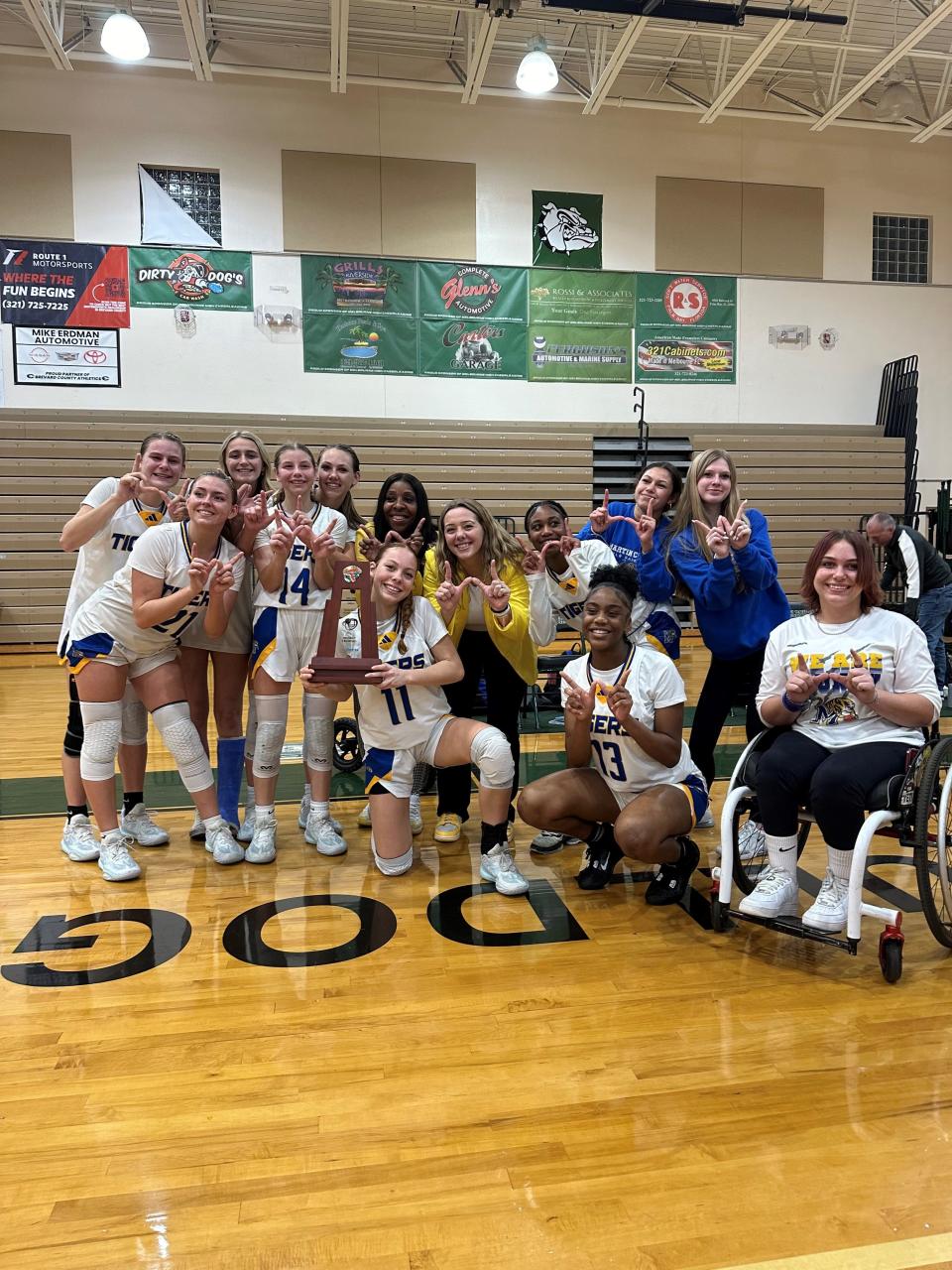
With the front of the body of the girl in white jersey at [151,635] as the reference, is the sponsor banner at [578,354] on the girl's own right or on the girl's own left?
on the girl's own left

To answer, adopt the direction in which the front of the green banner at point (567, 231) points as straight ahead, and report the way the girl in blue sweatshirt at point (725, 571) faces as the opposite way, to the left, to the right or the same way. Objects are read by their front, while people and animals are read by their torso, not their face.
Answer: the same way

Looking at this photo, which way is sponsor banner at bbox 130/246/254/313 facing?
toward the camera

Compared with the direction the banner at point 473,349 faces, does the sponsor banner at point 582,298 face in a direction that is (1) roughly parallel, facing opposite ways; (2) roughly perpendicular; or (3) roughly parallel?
roughly parallel

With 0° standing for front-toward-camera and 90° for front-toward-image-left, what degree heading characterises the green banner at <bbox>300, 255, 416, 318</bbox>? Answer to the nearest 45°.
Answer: approximately 0°

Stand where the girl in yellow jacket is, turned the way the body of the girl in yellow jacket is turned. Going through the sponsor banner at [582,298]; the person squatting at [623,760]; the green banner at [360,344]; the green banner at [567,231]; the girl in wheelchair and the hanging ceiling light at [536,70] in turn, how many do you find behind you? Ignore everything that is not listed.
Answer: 4

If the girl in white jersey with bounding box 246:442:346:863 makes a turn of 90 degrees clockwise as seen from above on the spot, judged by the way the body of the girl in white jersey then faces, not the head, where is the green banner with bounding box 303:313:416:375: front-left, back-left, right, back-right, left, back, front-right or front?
right

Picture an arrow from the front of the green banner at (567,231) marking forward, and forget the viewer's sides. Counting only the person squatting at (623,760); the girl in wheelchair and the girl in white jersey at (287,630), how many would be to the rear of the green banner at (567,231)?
0

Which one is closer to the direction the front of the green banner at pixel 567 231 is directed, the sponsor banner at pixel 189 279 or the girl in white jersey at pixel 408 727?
the girl in white jersey

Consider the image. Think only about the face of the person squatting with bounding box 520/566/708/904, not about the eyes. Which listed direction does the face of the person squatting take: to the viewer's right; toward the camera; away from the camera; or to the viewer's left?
toward the camera

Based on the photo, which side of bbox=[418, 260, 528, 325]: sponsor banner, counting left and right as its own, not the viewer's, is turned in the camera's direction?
front

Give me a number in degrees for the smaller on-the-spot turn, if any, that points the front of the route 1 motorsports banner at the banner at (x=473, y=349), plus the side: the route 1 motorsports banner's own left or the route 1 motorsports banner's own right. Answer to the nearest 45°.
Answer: approximately 90° to the route 1 motorsports banner's own left

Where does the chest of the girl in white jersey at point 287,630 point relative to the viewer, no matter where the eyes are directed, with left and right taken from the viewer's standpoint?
facing the viewer

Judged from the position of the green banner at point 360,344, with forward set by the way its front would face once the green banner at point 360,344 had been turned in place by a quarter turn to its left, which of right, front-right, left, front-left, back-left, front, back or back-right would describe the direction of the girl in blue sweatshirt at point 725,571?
right

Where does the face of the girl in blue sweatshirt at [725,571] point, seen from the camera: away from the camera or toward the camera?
toward the camera

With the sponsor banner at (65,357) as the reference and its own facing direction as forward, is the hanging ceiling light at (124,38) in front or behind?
in front

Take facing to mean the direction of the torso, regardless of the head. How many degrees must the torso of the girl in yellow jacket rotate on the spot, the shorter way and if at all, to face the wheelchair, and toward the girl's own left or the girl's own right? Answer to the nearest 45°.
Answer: approximately 45° to the girl's own left

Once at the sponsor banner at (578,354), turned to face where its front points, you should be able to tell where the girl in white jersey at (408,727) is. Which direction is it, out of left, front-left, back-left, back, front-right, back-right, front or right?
front
